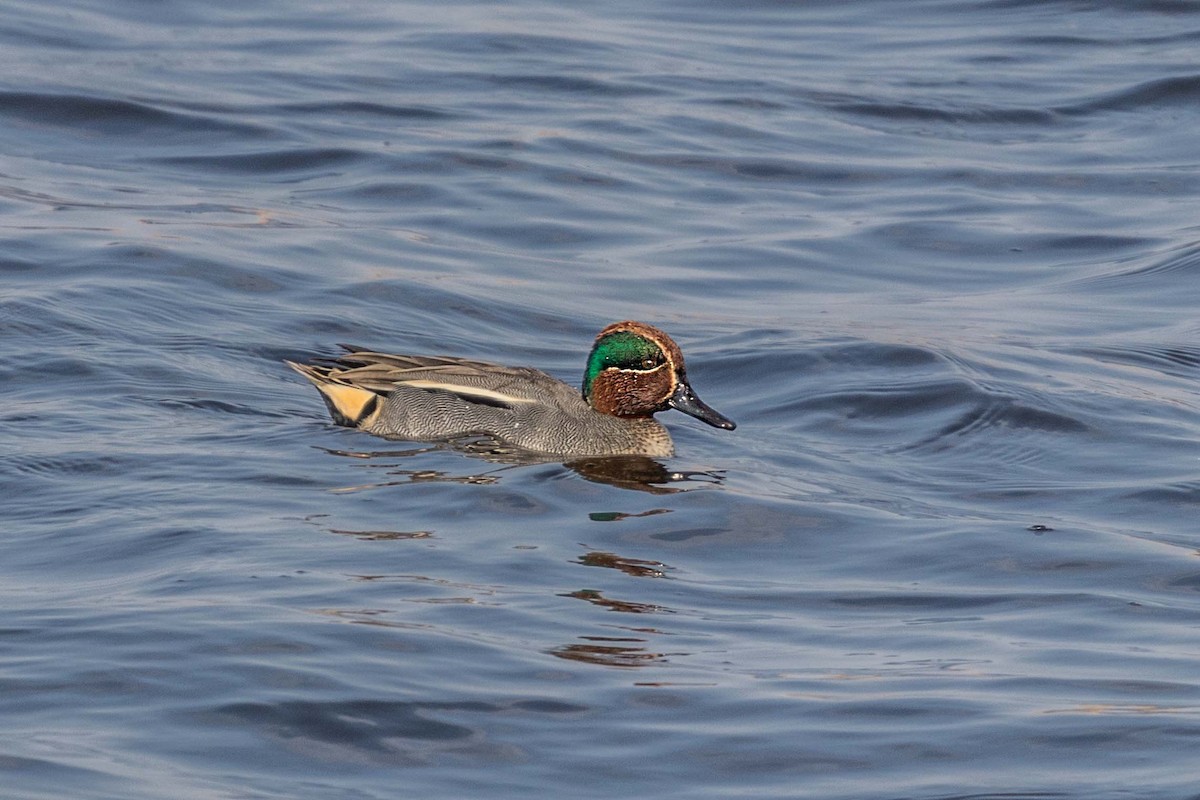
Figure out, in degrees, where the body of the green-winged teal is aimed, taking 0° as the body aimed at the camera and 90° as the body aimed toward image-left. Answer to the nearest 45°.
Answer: approximately 270°
